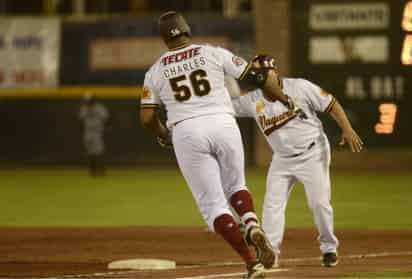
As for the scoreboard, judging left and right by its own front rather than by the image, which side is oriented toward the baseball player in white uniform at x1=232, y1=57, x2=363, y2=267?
front

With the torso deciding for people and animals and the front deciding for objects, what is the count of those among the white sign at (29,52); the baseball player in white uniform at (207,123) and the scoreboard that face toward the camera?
2

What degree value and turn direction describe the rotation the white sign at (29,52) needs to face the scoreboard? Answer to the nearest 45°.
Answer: approximately 45° to its left

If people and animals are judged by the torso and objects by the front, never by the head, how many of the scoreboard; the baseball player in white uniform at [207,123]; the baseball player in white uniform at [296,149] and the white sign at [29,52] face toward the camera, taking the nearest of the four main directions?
3

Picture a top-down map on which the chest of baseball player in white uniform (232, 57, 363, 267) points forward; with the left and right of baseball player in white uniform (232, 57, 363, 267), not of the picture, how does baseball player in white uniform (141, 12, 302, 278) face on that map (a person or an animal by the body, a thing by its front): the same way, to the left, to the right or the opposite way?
the opposite way

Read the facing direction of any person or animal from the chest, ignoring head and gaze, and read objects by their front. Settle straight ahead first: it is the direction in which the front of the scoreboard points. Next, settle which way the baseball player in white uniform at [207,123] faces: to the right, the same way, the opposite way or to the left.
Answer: the opposite way

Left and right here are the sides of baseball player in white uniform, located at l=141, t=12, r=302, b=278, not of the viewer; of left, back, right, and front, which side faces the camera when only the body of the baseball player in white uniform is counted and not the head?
back

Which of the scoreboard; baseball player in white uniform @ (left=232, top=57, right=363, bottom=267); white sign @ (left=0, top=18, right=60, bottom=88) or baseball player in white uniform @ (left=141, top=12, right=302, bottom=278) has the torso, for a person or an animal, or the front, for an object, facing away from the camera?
baseball player in white uniform @ (left=141, top=12, right=302, bottom=278)

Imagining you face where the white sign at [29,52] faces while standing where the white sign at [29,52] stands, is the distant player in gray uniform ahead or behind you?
ahead

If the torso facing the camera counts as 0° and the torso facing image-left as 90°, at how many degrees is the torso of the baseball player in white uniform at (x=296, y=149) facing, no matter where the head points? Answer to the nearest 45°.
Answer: approximately 0°
